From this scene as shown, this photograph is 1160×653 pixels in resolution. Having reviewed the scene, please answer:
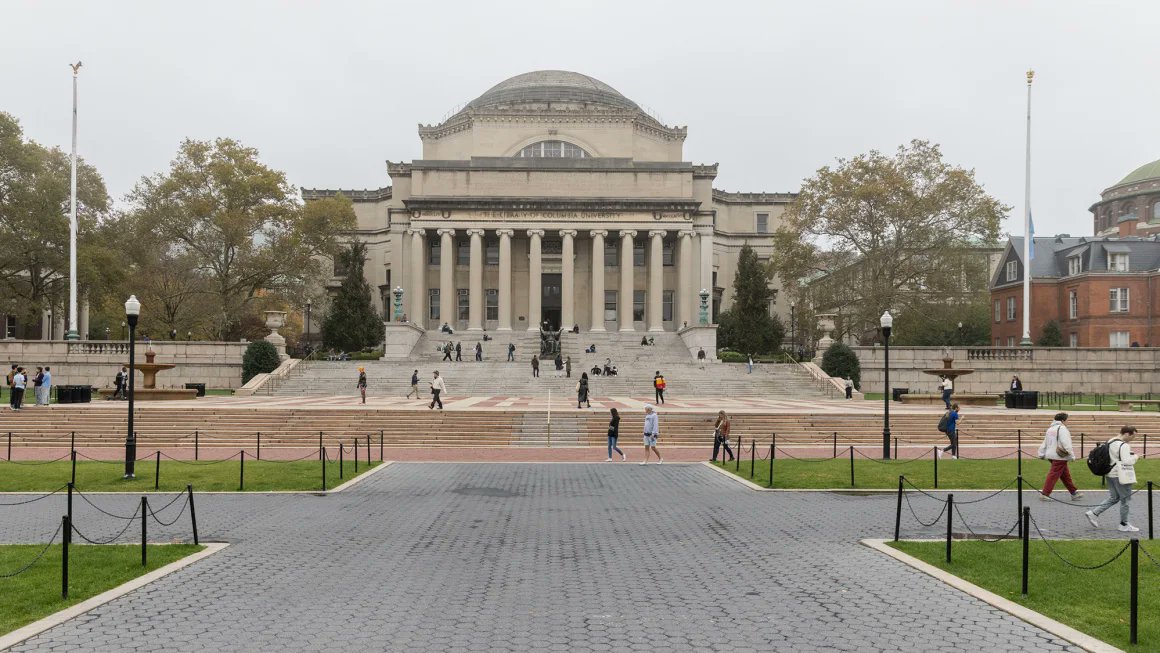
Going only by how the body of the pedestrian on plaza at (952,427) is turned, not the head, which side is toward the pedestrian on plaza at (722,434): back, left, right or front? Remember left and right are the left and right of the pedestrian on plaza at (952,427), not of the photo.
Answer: back

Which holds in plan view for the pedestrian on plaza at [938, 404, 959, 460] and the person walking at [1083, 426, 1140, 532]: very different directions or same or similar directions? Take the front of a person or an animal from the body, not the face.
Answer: same or similar directions

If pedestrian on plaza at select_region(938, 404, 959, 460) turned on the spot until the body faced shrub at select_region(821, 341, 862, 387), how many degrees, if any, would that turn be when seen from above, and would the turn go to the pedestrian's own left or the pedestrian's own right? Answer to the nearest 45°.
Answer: approximately 90° to the pedestrian's own left

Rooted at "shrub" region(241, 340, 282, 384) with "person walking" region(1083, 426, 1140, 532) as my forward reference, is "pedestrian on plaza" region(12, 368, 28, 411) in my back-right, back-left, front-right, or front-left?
front-right

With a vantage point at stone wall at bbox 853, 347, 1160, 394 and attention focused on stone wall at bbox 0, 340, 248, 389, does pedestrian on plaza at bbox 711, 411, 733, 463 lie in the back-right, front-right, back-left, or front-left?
front-left

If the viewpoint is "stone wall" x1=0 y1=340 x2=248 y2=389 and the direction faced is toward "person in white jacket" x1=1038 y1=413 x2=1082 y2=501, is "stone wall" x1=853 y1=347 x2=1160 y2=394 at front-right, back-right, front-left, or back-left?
front-left

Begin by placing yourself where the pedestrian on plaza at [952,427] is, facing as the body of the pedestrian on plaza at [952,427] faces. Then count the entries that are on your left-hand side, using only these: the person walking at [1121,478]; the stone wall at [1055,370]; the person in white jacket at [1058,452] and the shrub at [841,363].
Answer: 2

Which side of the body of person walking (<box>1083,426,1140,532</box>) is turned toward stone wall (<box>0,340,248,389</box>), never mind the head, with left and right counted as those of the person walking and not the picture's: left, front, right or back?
back

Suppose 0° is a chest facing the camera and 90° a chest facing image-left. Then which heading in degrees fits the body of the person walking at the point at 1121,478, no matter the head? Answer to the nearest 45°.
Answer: approximately 270°

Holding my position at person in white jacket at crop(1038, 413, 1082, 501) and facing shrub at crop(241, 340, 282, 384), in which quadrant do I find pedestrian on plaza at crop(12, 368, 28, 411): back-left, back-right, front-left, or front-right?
front-left
